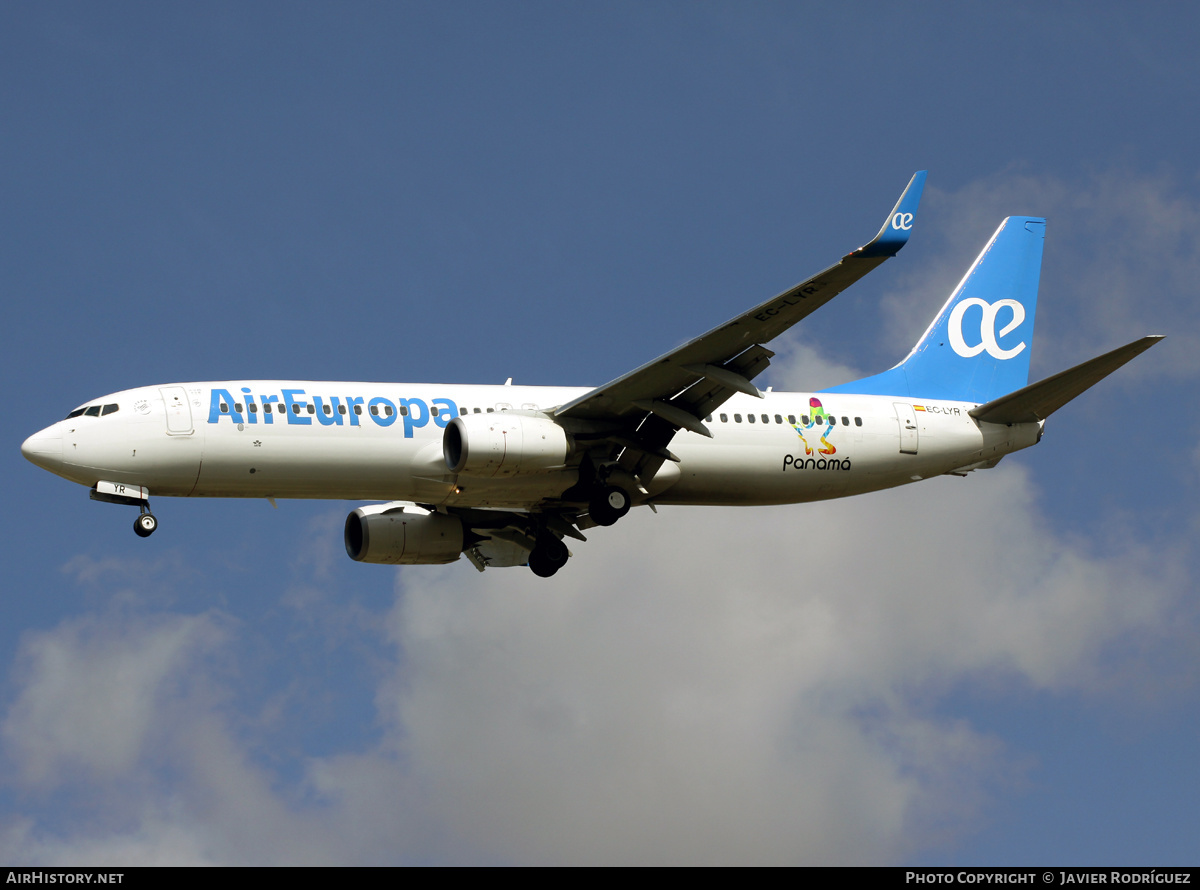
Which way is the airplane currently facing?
to the viewer's left
